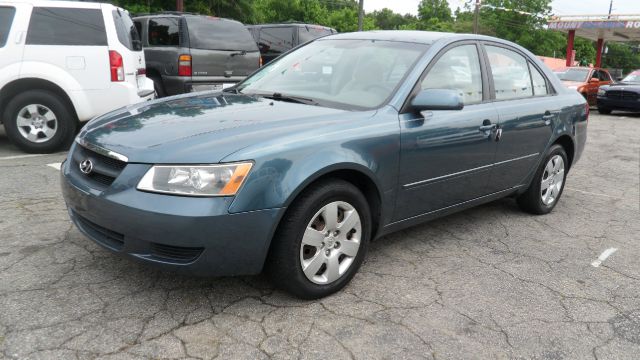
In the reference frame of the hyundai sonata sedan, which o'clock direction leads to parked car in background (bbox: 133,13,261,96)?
The parked car in background is roughly at 4 o'clock from the hyundai sonata sedan.

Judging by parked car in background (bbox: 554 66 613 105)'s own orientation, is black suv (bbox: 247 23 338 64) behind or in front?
in front

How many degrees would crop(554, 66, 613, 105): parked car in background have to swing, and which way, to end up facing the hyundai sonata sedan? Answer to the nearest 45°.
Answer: approximately 45° to its left

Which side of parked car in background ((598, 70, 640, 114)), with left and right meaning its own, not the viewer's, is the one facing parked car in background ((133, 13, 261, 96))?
front

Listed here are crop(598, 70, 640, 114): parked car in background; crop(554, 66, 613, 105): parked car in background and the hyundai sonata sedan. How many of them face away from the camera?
0

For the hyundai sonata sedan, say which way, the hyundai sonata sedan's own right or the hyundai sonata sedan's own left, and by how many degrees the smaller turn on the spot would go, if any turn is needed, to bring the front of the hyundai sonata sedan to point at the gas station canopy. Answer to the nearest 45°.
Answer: approximately 180°

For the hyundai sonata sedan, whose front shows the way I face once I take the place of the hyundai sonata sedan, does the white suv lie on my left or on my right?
on my right

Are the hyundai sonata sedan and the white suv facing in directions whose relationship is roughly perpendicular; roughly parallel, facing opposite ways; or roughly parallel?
roughly perpendicular

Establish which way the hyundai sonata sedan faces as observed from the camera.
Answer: facing the viewer and to the left of the viewer

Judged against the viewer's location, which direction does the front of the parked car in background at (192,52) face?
facing away from the viewer and to the left of the viewer

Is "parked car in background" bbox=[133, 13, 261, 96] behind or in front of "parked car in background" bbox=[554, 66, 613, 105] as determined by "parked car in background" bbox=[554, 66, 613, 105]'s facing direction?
in front

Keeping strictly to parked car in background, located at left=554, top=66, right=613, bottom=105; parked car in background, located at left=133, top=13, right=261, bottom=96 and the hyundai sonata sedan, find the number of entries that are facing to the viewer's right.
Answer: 0

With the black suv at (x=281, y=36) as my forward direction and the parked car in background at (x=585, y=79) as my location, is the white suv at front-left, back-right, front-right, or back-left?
front-left

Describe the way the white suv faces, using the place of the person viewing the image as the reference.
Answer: facing away from the viewer and to the left of the viewer

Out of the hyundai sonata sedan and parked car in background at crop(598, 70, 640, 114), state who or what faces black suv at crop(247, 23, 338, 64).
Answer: the parked car in background

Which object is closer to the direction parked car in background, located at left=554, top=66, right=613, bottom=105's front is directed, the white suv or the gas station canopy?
the white suv

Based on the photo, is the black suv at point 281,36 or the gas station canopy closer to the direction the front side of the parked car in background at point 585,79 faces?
the black suv

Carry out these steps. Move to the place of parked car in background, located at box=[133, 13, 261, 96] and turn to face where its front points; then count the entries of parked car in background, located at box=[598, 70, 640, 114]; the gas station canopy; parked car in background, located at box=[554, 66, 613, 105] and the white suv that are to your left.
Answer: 1
